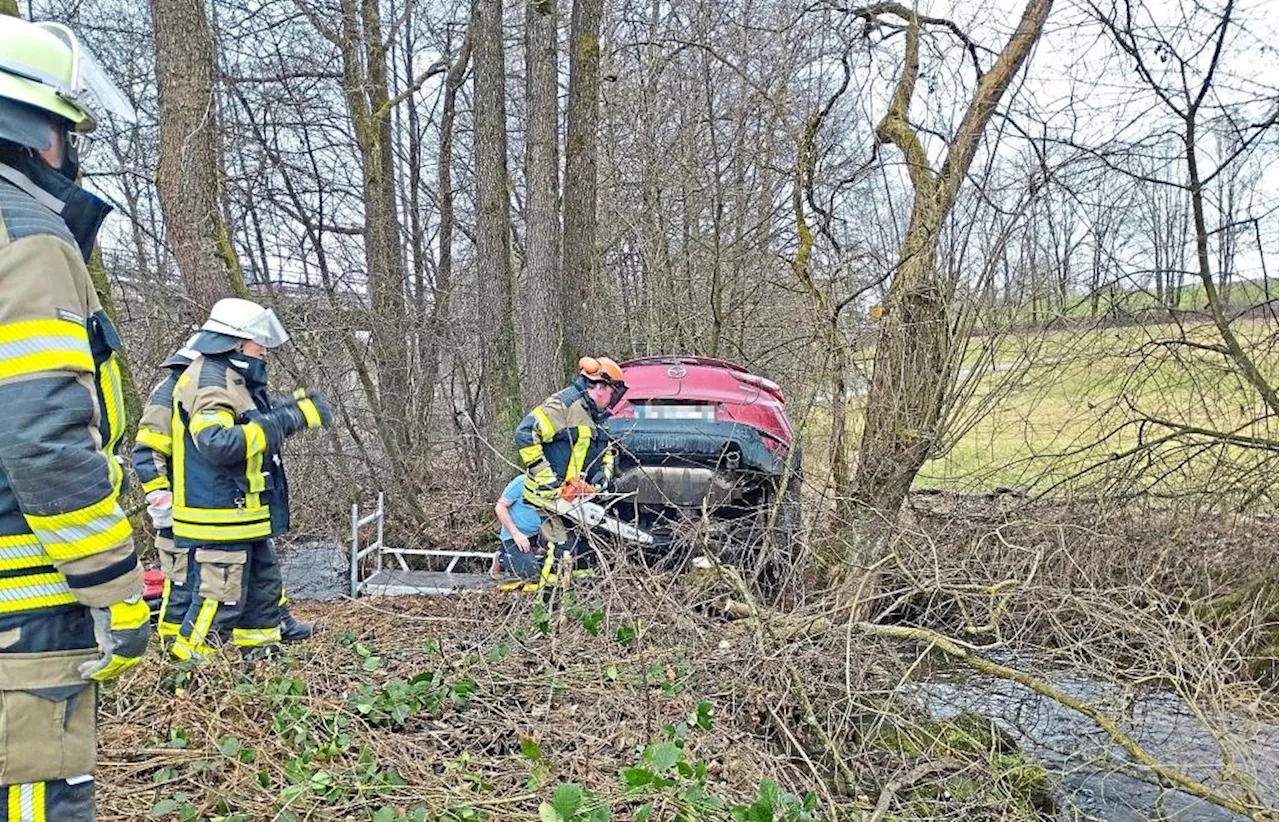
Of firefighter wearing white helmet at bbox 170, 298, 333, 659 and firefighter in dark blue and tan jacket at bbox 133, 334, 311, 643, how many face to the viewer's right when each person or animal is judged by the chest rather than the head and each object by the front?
2

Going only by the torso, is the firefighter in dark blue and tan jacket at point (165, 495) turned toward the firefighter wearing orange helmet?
yes

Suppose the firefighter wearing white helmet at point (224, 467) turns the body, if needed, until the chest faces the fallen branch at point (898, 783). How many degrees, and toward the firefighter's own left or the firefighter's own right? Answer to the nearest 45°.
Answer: approximately 45° to the firefighter's own right

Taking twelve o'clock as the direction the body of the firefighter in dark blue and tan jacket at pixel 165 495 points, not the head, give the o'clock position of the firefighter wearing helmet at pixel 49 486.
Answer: The firefighter wearing helmet is roughly at 3 o'clock from the firefighter in dark blue and tan jacket.

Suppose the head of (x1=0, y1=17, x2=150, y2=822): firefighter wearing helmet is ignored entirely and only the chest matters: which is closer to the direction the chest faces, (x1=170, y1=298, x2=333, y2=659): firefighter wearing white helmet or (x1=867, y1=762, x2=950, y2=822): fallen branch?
the fallen branch

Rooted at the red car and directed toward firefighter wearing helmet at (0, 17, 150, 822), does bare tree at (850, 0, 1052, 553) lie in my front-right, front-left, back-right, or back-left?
back-left

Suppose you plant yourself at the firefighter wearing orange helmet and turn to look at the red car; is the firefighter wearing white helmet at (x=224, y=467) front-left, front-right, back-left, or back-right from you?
back-right

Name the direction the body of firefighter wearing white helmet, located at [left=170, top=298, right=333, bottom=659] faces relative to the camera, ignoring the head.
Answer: to the viewer's right

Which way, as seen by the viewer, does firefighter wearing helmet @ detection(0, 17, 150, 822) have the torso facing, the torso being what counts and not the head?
to the viewer's right

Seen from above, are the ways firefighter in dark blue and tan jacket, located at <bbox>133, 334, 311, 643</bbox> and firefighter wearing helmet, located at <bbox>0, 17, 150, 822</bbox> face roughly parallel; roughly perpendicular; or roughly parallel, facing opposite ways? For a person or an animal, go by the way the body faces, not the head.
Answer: roughly parallel

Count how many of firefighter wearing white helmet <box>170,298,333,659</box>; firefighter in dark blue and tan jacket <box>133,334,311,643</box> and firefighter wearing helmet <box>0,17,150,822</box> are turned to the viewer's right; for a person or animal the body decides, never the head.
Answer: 3

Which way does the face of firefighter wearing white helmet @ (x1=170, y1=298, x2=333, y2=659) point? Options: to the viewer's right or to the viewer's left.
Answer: to the viewer's right

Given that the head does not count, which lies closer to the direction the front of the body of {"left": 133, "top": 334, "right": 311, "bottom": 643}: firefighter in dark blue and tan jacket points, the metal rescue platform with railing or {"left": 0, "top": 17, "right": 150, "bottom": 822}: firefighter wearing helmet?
the metal rescue platform with railing

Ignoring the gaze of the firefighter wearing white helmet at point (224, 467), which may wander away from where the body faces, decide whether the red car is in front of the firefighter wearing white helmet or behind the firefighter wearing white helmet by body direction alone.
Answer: in front
